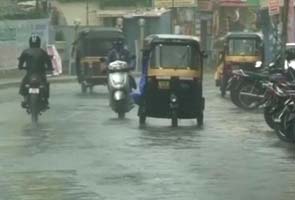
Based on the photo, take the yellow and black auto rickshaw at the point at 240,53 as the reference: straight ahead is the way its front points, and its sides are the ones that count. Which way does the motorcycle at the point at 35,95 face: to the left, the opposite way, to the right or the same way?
the opposite way

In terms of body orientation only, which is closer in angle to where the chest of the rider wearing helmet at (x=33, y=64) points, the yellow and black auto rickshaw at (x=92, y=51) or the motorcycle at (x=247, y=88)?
the yellow and black auto rickshaw

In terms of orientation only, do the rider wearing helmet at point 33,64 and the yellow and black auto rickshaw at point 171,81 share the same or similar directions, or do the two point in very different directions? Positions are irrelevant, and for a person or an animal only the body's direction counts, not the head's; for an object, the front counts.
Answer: very different directions

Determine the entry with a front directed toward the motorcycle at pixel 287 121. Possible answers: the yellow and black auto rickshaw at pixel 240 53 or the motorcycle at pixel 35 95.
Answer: the yellow and black auto rickshaw

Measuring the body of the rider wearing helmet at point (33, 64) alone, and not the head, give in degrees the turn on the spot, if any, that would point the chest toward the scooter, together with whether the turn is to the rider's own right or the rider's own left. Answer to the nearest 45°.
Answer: approximately 90° to the rider's own right

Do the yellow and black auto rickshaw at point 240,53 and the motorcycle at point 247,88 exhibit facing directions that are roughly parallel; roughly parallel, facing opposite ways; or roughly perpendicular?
roughly perpendicular

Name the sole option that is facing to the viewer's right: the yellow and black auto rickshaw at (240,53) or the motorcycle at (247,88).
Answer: the motorcycle

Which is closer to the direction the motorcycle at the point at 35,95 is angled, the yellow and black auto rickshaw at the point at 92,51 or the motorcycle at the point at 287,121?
the yellow and black auto rickshaw

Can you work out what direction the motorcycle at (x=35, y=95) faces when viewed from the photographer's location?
facing away from the viewer

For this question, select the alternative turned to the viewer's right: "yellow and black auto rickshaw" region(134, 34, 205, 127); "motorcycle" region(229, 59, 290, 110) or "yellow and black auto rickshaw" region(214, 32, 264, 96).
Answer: the motorcycle

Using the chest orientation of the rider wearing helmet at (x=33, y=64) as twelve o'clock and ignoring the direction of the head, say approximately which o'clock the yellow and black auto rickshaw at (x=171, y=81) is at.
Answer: The yellow and black auto rickshaw is roughly at 4 o'clock from the rider wearing helmet.

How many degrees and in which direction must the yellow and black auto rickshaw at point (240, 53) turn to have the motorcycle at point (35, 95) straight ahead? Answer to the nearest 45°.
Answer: approximately 45° to its right
